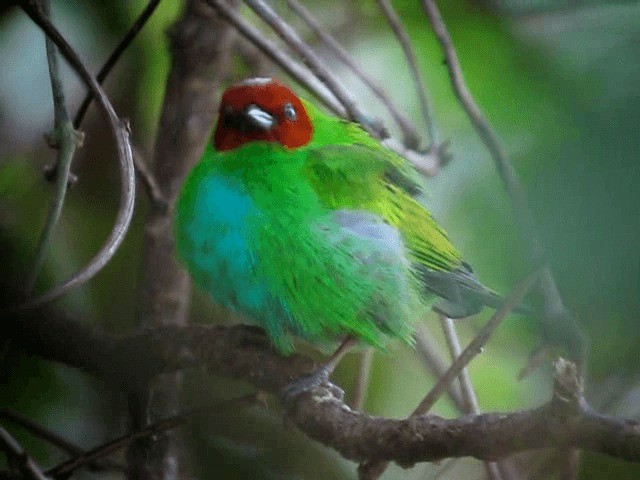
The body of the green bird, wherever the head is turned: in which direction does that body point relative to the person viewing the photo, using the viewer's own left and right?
facing the viewer and to the left of the viewer

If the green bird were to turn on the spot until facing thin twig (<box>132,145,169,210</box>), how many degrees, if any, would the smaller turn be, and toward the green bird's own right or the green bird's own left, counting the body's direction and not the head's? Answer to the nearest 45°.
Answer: approximately 90° to the green bird's own right

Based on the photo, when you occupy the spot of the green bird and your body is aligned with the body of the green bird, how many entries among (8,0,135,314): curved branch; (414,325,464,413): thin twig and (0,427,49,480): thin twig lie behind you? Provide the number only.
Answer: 1

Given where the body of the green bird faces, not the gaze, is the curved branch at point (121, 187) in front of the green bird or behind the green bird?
in front

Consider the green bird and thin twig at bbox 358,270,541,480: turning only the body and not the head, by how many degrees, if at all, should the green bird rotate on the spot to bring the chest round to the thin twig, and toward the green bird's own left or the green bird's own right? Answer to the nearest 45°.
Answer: approximately 90° to the green bird's own left

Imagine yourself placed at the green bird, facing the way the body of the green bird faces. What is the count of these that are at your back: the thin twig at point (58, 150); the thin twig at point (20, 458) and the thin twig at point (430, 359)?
1
